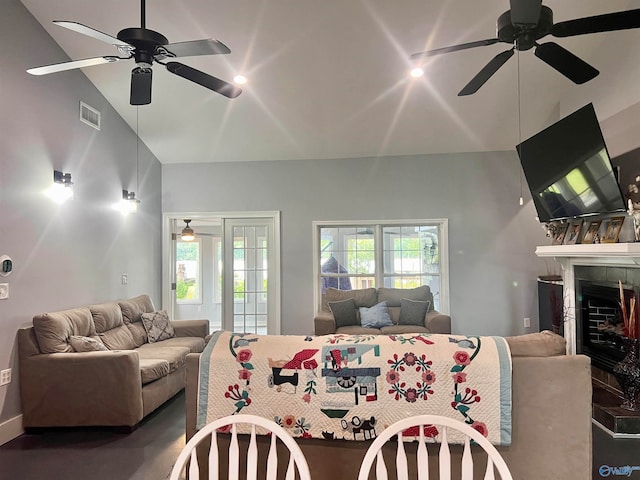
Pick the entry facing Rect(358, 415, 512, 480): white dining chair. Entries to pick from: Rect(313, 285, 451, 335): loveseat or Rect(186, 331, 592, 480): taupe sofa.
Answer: the loveseat

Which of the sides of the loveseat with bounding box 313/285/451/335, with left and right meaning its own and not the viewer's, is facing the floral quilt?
front

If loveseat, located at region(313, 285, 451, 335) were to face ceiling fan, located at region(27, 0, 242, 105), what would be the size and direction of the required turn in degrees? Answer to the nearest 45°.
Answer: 0° — it already faces it

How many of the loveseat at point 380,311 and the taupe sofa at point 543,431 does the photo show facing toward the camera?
1

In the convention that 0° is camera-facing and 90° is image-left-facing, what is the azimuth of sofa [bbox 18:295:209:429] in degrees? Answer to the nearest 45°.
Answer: approximately 315°

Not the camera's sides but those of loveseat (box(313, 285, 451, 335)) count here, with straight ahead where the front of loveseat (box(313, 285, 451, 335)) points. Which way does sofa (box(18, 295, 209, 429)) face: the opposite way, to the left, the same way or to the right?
to the left

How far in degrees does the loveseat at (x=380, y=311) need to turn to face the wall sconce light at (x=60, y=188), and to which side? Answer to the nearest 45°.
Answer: approximately 45° to its right

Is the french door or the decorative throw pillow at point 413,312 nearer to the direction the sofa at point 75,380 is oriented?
the decorative throw pillow

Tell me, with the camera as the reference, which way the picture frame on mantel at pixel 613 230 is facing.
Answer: facing the viewer and to the left of the viewer

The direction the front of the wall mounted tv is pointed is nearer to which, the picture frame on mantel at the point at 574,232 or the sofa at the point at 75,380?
the sofa

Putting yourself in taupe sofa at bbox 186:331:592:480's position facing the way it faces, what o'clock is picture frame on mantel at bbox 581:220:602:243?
The picture frame on mantel is roughly at 1 o'clock from the taupe sofa.

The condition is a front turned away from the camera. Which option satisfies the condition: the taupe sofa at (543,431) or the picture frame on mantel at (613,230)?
the taupe sofa
